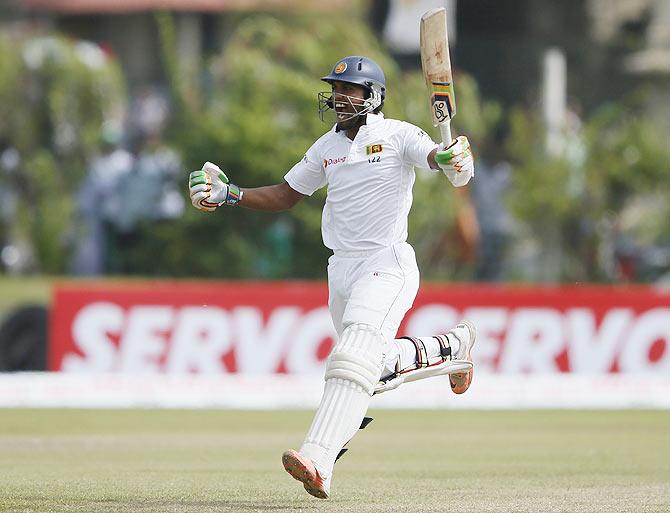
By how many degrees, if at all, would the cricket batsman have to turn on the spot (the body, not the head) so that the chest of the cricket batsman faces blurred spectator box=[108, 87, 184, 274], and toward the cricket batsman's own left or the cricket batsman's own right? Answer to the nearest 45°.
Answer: approximately 135° to the cricket batsman's own right

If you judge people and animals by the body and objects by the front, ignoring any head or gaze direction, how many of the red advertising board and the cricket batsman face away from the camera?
0

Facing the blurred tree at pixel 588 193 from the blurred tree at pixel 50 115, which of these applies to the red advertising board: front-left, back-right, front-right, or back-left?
front-right

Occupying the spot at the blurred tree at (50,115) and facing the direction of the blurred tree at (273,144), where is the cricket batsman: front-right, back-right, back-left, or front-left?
front-right

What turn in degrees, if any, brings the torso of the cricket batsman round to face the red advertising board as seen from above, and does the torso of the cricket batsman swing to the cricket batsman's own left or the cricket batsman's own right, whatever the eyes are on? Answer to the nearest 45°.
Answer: approximately 135° to the cricket batsman's own right

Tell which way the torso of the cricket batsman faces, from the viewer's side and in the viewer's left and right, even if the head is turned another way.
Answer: facing the viewer and to the left of the viewer

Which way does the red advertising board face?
toward the camera

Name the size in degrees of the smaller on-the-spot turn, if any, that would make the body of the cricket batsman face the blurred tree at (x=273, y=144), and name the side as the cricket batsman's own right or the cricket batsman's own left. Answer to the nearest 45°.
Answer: approximately 135° to the cricket batsman's own right

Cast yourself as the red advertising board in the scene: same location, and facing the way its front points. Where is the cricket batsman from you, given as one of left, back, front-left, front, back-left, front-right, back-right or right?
front

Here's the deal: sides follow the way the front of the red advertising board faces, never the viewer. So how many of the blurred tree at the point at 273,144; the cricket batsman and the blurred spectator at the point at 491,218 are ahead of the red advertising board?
1

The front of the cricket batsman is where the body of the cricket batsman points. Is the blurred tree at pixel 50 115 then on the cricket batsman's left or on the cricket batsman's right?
on the cricket batsman's right
